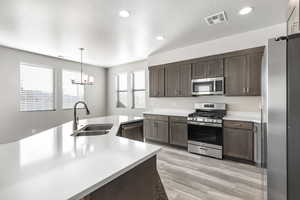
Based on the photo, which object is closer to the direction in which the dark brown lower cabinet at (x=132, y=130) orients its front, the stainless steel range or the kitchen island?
the kitchen island

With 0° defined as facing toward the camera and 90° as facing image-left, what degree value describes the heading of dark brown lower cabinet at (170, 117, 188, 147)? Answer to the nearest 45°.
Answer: approximately 45°

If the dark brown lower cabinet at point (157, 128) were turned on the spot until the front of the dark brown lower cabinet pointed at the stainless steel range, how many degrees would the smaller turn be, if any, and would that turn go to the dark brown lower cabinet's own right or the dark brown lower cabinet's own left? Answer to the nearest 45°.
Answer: approximately 90° to the dark brown lower cabinet's own left

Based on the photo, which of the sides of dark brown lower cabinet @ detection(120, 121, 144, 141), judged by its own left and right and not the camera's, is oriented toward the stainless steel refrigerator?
front

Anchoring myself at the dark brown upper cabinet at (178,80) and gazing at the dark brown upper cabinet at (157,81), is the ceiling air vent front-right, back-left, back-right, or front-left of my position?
back-left

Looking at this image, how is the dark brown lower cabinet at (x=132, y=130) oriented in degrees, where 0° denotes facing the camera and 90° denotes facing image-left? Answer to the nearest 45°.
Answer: approximately 45°
